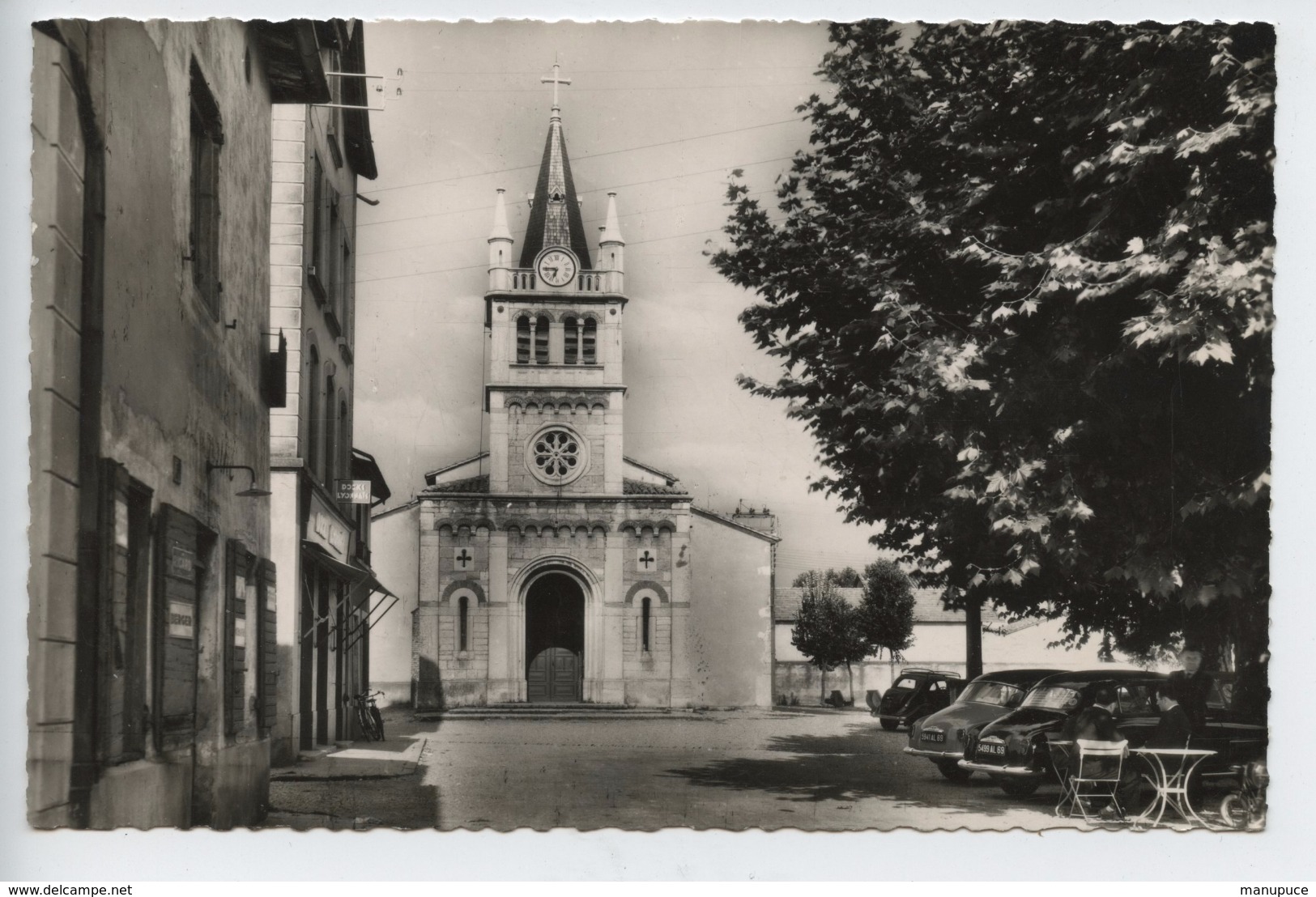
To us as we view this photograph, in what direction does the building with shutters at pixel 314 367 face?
facing to the right of the viewer

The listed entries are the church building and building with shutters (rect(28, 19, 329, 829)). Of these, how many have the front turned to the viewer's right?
1

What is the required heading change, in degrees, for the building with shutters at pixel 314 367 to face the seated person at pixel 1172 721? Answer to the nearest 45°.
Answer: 0° — it already faces them

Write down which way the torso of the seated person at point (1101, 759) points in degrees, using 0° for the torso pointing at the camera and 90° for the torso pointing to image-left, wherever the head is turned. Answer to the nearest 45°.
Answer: approximately 225°

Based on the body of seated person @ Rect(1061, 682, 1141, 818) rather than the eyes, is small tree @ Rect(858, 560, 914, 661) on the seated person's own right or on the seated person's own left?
on the seated person's own left
